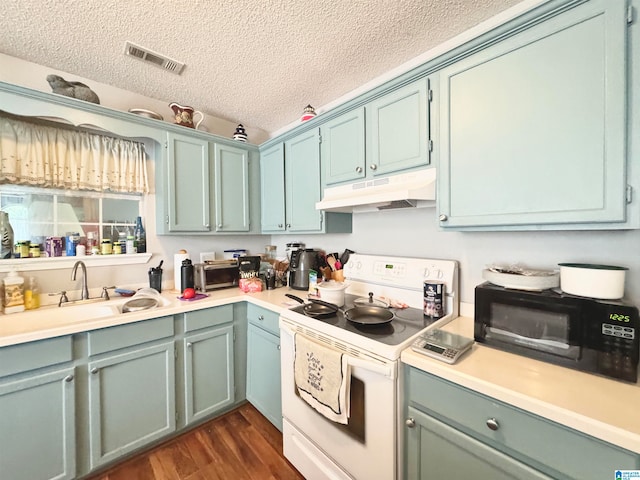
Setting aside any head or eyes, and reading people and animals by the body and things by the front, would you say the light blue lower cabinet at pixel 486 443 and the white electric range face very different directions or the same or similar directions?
same or similar directions

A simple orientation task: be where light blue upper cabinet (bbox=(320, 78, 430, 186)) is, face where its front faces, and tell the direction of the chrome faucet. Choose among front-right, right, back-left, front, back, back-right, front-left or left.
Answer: front-right

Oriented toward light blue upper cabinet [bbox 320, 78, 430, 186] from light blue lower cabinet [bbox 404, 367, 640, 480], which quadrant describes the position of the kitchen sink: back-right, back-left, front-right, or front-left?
front-left

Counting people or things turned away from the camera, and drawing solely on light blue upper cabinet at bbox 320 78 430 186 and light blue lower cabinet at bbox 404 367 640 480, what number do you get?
0

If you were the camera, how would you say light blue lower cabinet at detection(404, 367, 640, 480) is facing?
facing the viewer and to the left of the viewer

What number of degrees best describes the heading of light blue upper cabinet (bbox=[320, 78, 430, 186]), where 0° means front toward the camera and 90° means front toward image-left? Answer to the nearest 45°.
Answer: approximately 45°

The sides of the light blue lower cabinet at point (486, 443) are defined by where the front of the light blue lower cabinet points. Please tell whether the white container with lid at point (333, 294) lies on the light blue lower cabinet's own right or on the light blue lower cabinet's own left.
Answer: on the light blue lower cabinet's own right

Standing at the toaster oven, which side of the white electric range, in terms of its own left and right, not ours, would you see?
right
